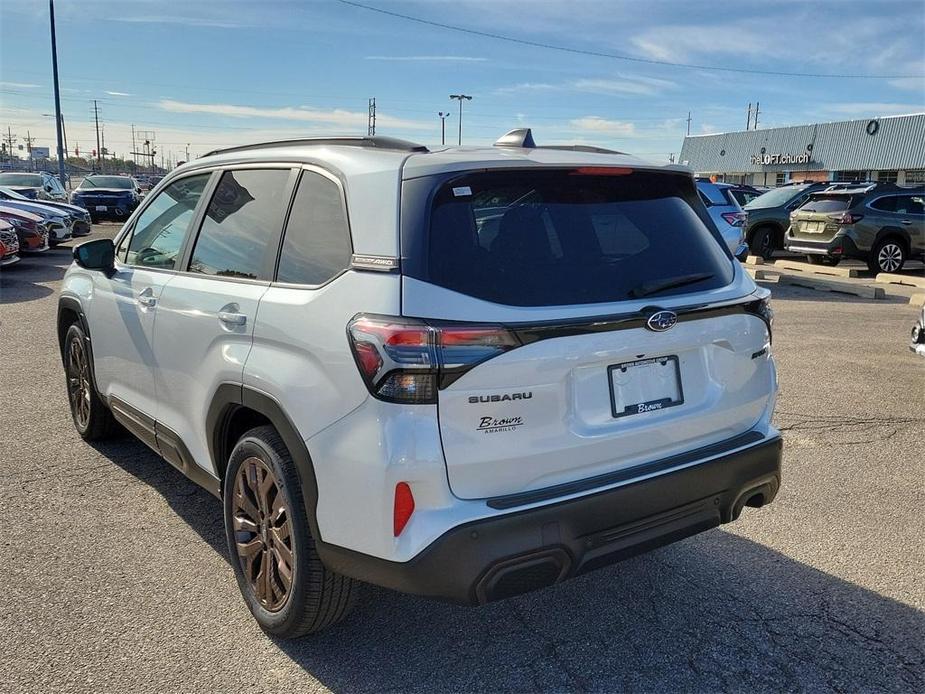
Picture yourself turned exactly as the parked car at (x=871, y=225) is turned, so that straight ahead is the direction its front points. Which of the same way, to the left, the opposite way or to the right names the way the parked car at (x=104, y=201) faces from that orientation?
to the right

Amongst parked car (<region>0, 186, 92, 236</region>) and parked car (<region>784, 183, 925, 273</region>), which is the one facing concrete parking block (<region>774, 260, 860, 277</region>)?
parked car (<region>0, 186, 92, 236</region>)

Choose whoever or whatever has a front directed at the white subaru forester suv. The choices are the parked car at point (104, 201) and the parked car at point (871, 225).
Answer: the parked car at point (104, 201)

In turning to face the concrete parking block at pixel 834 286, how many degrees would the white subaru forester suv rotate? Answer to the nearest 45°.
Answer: approximately 90° to its right

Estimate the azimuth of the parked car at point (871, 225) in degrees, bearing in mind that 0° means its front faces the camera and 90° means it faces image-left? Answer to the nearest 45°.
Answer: approximately 225°

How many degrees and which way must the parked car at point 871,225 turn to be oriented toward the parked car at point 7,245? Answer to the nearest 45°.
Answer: approximately 180°

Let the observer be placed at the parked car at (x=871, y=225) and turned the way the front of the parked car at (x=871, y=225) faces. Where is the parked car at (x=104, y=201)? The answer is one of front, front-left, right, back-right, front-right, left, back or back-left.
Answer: back-left

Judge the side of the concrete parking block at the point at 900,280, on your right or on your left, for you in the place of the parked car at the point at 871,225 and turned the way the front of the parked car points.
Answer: on your right
